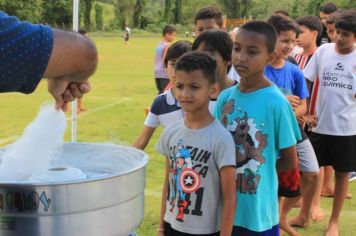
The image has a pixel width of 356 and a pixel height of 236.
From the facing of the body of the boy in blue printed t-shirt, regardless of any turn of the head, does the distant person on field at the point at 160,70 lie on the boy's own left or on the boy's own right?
on the boy's own right

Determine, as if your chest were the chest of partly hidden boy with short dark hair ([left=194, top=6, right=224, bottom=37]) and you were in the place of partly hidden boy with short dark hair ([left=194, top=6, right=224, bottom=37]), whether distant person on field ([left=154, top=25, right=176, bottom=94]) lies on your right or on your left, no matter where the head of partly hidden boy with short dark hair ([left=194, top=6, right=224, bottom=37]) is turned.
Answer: on your right

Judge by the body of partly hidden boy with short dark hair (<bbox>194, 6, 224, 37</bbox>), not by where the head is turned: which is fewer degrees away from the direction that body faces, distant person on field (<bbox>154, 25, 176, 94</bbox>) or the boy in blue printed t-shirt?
the boy in blue printed t-shirt

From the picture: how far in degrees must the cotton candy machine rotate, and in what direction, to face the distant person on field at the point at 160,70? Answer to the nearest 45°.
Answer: approximately 135° to its right

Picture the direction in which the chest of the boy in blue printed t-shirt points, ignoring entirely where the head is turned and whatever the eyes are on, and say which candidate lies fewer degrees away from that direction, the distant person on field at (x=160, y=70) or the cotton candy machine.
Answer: the cotton candy machine

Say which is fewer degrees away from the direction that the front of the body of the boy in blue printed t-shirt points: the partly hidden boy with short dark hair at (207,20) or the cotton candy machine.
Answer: the cotton candy machine
